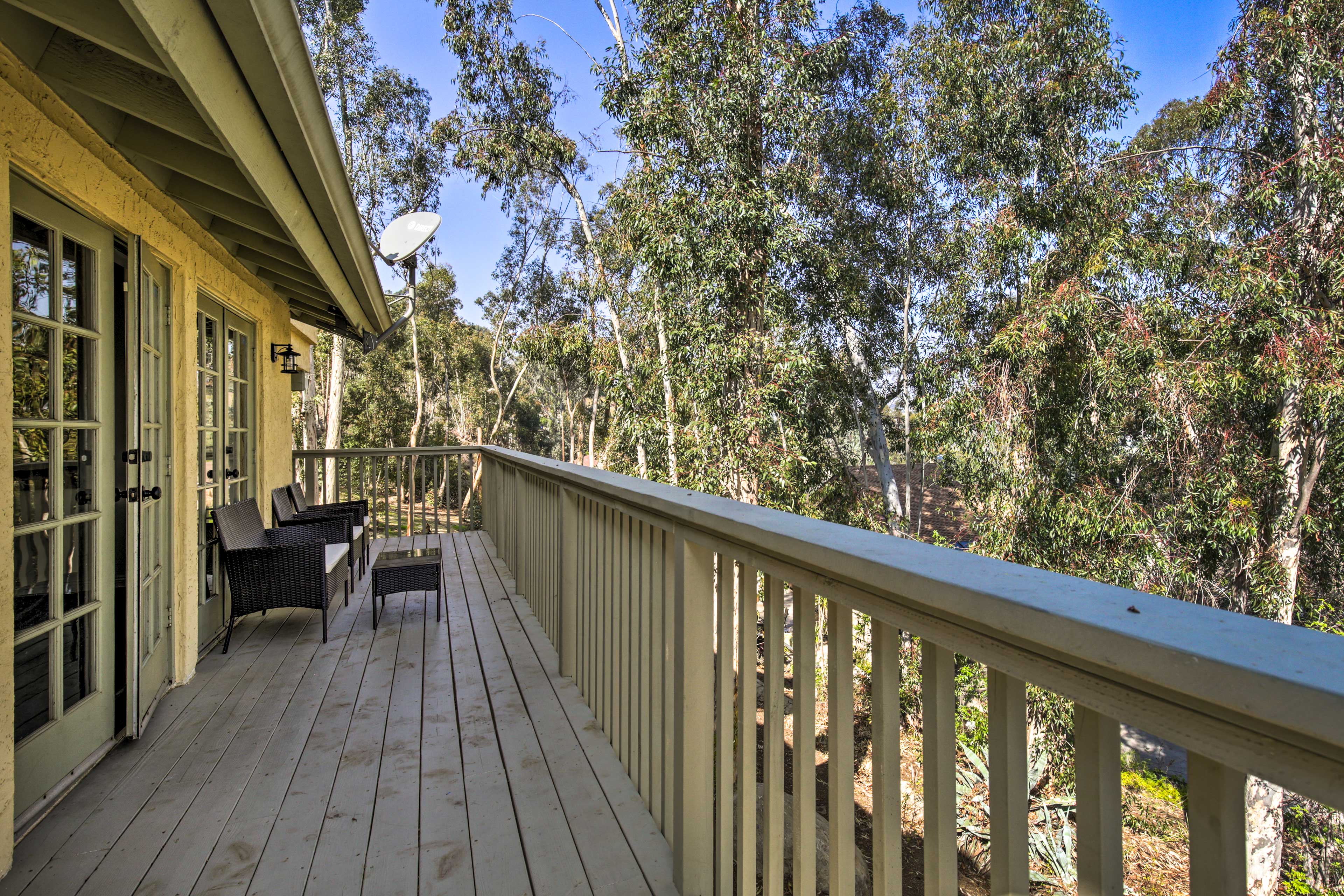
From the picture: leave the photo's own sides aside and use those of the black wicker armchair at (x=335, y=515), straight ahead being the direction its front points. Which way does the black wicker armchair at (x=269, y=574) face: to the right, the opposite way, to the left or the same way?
the same way

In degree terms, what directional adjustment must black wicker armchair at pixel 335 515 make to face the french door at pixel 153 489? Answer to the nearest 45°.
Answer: approximately 90° to its right

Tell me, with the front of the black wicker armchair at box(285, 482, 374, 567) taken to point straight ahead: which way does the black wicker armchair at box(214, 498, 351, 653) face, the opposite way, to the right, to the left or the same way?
the same way

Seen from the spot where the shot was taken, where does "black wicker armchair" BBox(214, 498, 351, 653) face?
facing to the right of the viewer

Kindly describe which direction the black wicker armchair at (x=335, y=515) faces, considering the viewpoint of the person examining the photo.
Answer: facing to the right of the viewer

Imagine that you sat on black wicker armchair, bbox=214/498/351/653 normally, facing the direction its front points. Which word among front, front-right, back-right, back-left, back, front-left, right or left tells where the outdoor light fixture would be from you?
left

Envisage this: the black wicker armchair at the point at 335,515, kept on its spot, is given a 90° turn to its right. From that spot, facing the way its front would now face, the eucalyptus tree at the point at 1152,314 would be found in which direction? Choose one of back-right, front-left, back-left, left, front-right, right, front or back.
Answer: left

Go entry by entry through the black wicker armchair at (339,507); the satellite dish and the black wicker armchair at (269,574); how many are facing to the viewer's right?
2

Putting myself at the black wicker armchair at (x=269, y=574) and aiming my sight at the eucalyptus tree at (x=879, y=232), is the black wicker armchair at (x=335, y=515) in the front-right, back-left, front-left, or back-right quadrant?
front-left

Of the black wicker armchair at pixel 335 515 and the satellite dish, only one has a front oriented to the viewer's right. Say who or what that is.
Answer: the black wicker armchair

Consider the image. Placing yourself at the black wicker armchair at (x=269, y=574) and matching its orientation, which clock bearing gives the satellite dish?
The satellite dish is roughly at 10 o'clock from the black wicker armchair.

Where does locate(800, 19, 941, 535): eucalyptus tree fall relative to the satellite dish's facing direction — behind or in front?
behind

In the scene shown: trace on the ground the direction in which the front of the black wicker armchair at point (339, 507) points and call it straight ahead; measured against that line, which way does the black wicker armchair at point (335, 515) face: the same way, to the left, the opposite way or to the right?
the same way

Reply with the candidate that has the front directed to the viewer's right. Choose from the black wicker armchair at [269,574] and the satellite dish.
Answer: the black wicker armchair

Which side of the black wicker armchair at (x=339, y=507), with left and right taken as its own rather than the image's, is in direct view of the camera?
right

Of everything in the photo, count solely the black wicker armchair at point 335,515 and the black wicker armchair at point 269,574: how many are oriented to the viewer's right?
2
